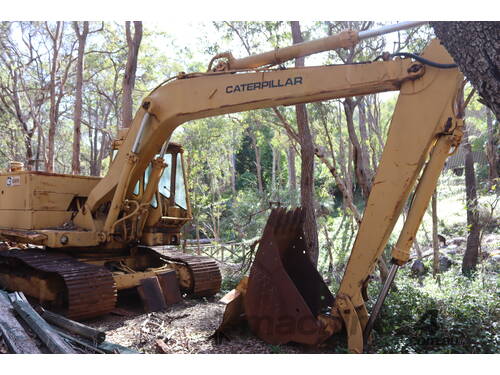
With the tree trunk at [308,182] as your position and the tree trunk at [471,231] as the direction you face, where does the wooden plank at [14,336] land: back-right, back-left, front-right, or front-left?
back-right

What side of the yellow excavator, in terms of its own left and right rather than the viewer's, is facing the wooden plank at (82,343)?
right

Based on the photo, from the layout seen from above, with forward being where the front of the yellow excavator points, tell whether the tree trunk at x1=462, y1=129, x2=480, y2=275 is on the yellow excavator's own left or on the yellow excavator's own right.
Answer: on the yellow excavator's own left

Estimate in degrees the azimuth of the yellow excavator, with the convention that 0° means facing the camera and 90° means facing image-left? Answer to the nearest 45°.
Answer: approximately 315°

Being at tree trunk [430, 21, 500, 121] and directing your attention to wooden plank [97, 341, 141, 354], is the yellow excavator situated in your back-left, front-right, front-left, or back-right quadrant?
front-right

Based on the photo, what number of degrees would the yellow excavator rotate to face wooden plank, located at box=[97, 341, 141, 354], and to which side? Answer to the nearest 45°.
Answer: approximately 90° to its right

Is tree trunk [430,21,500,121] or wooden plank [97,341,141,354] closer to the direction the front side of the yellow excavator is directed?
the tree trunk

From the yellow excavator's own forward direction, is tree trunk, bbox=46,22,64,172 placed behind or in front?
behind
